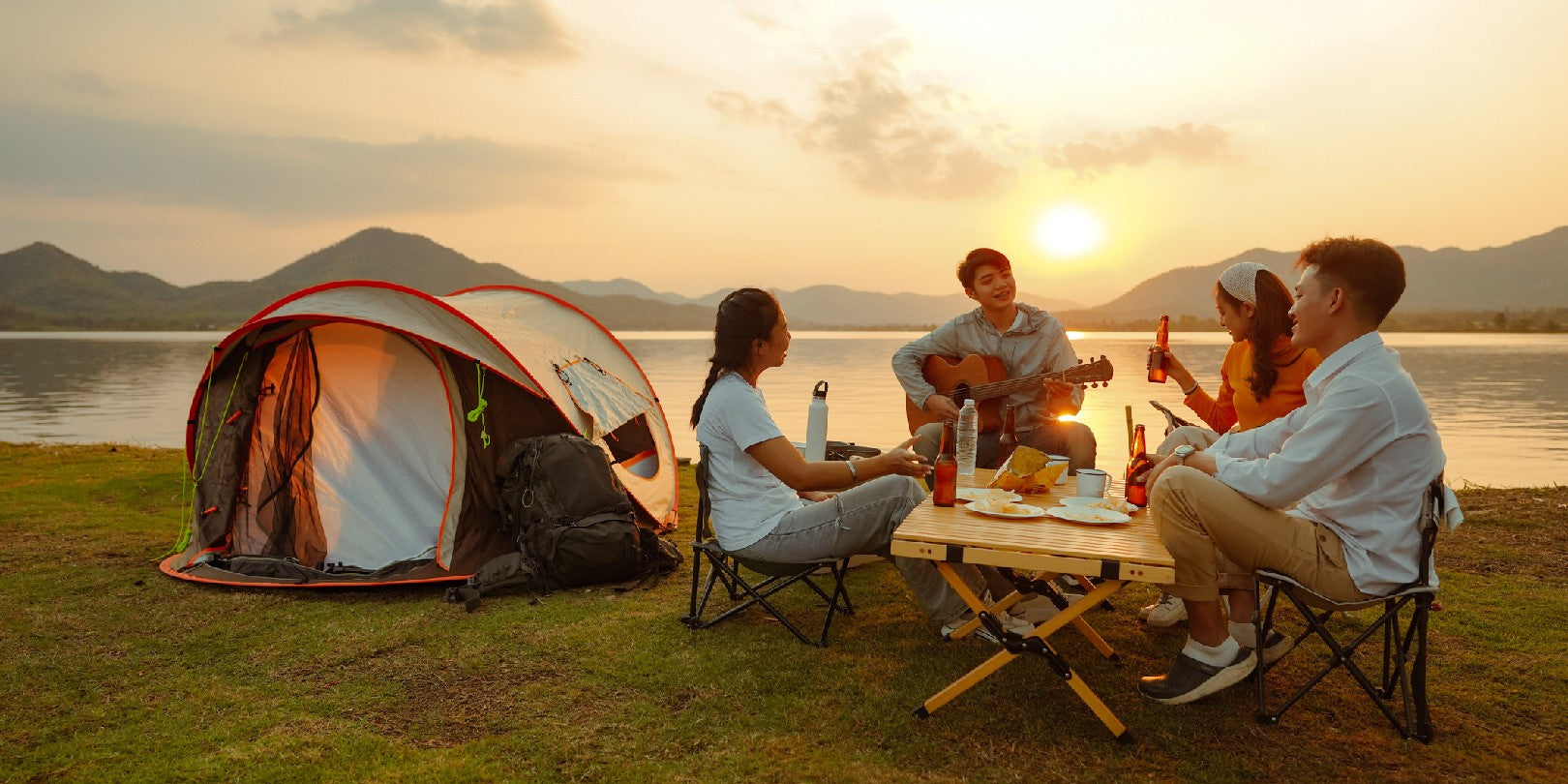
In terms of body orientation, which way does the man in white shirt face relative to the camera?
to the viewer's left

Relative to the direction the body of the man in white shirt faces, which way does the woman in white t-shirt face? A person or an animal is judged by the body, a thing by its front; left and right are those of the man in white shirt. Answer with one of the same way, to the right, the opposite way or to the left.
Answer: the opposite way

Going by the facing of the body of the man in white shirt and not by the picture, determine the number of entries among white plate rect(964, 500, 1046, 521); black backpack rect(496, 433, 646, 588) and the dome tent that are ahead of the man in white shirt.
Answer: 3

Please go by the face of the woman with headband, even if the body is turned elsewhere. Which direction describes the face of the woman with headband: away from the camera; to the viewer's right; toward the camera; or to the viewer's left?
to the viewer's left

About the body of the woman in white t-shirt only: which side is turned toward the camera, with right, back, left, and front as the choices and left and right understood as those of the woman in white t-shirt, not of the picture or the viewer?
right

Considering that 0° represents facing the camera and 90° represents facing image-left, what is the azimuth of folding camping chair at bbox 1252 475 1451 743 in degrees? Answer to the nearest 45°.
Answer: approximately 90°

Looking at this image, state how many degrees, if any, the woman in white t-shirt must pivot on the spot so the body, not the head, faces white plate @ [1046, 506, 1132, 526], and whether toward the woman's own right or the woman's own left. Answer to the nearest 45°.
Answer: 0° — they already face it

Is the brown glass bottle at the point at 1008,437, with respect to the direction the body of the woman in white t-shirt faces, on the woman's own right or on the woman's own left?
on the woman's own left

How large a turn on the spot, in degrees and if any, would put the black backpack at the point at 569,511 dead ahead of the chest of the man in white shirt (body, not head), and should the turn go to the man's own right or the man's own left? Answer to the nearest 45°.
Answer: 0° — they already face it

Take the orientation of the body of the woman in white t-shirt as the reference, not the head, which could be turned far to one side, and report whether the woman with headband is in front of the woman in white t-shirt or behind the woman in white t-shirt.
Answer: in front

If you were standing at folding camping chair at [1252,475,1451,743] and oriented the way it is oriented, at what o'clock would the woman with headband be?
The woman with headband is roughly at 2 o'clock from the folding camping chair.

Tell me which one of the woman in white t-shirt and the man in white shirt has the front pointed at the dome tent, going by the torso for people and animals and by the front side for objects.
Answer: the man in white shirt
